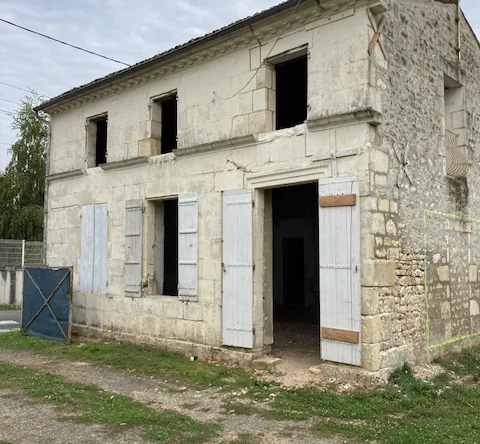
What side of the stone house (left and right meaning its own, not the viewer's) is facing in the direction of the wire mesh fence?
right

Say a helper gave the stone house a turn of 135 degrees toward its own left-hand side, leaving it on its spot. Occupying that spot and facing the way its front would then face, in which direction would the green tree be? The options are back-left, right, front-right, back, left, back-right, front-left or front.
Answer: back-left

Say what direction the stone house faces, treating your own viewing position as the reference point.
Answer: facing the viewer and to the left of the viewer

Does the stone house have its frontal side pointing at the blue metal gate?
no
